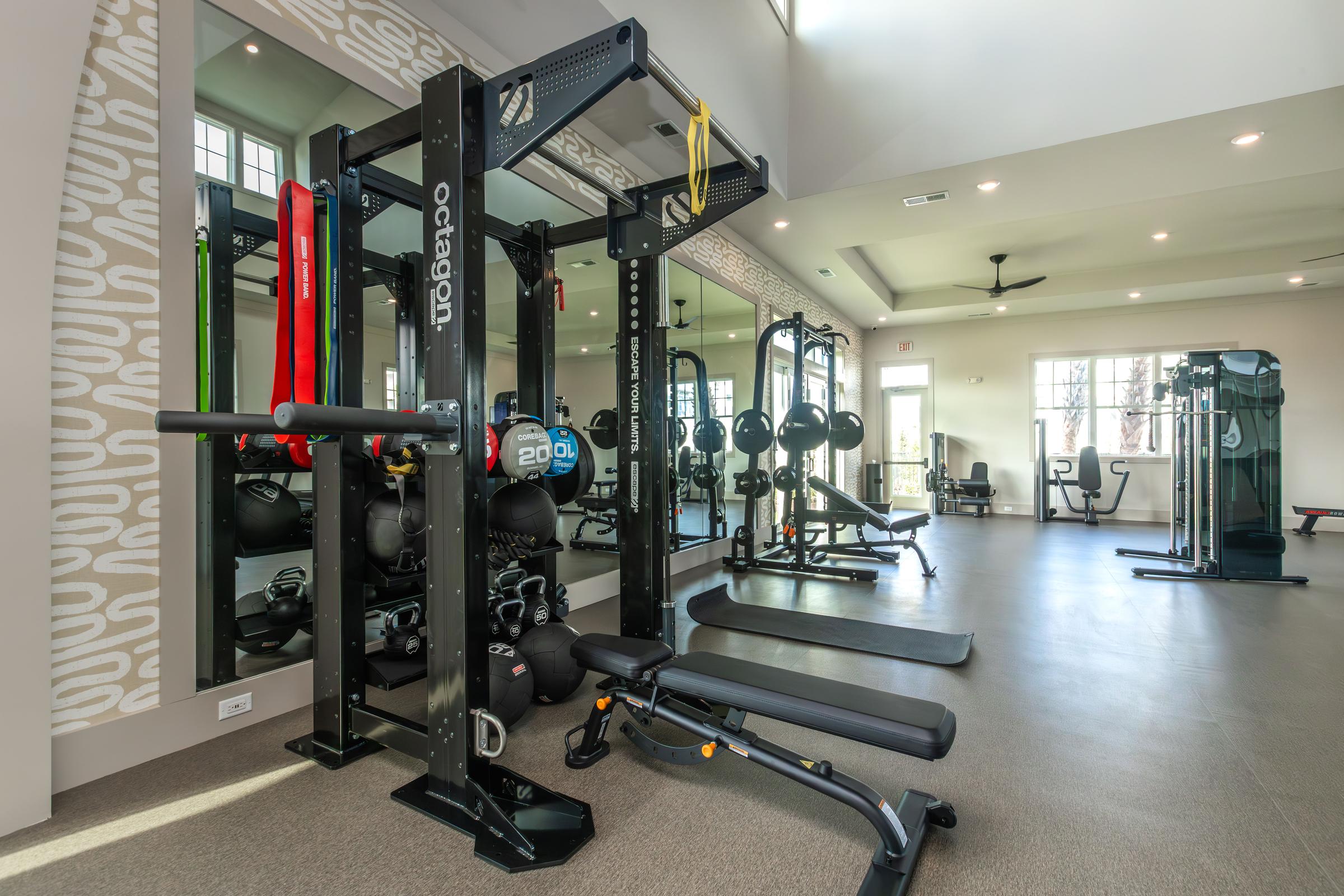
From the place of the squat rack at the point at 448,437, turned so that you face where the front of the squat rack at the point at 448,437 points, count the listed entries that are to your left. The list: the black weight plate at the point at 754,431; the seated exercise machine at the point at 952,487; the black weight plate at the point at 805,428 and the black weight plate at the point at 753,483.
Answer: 4

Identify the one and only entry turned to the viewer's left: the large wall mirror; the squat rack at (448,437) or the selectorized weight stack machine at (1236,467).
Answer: the selectorized weight stack machine

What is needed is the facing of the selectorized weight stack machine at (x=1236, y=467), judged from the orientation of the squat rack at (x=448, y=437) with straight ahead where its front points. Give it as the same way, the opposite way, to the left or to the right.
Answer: the opposite way

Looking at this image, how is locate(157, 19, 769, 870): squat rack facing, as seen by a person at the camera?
facing the viewer and to the right of the viewer

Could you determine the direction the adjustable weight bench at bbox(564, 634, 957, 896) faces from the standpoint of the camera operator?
facing away from the viewer and to the left of the viewer

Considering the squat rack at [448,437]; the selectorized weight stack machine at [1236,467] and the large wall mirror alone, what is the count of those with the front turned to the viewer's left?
1

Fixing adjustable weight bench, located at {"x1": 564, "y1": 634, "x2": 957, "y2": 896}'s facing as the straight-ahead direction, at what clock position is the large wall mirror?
The large wall mirror is roughly at 11 o'clock from the adjustable weight bench.

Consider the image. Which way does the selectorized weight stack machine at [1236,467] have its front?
to the viewer's left

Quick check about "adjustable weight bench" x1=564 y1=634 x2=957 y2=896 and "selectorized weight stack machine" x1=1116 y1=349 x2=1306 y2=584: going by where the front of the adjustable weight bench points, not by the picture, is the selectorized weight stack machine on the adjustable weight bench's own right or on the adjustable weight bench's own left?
on the adjustable weight bench's own right

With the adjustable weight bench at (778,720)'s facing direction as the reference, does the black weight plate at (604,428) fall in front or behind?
in front

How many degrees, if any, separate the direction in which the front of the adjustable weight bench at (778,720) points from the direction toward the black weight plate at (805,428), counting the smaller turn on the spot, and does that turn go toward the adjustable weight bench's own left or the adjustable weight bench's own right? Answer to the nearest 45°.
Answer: approximately 45° to the adjustable weight bench's own right

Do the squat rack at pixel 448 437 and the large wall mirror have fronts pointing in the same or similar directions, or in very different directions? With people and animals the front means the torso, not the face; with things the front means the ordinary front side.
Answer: same or similar directions

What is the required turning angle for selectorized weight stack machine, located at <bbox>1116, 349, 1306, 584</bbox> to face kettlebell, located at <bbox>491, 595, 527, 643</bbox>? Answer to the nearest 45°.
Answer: approximately 45° to its left

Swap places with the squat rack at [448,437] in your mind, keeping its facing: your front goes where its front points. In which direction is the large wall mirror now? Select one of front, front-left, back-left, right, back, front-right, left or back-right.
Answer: back
